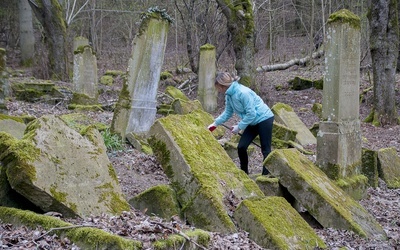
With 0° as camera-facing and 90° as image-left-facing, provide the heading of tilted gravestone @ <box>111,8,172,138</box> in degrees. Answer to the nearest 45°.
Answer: approximately 315°

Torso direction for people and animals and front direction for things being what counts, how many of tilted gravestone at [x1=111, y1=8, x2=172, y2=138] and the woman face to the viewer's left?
1

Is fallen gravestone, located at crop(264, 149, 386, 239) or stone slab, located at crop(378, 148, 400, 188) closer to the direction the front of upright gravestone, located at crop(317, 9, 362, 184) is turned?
the fallen gravestone

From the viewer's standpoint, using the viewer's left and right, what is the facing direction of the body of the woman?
facing to the left of the viewer

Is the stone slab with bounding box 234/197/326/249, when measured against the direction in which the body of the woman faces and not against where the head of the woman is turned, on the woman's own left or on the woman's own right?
on the woman's own left

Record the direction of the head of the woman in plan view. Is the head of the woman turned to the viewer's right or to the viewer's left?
to the viewer's left

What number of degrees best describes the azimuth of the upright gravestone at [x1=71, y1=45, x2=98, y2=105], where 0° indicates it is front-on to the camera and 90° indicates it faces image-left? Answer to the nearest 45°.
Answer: approximately 0°

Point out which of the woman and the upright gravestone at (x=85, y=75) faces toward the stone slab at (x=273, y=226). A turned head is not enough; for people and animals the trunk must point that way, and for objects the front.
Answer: the upright gravestone

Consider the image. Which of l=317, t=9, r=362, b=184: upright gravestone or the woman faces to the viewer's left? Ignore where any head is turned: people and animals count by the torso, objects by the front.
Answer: the woman
